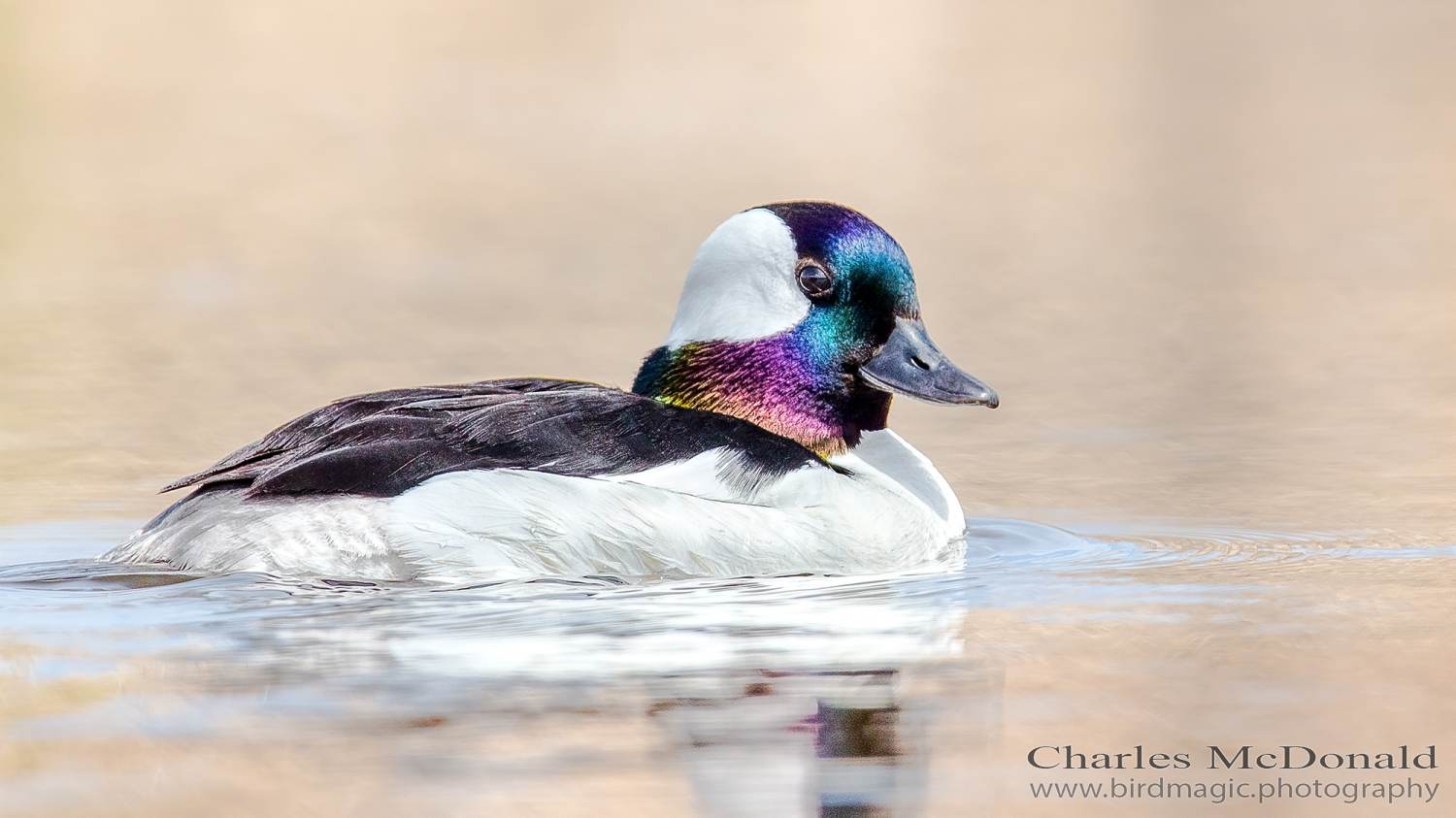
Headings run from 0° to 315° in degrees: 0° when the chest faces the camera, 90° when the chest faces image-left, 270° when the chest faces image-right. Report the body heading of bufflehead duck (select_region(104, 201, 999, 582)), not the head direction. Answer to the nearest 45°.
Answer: approximately 270°
